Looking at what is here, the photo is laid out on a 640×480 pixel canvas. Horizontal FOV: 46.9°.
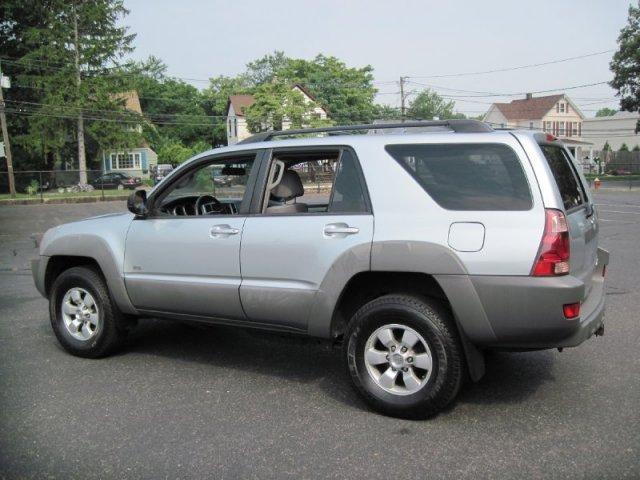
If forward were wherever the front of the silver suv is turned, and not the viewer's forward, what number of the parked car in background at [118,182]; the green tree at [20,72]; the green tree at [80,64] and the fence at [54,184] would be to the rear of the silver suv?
0

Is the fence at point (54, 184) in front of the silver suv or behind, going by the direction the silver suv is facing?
in front

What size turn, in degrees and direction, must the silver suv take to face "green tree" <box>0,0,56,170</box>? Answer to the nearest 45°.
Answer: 0° — it already faces it

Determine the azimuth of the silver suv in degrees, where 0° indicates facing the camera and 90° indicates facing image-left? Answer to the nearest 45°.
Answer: approximately 135°

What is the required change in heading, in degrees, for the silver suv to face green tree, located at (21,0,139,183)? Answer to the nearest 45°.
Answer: approximately 45° to its right

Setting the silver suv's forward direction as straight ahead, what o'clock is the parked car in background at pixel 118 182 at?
The parked car in background is roughly at 1 o'clock from the silver suv.

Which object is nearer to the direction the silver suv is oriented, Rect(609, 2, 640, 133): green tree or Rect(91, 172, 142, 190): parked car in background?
the parked car in background

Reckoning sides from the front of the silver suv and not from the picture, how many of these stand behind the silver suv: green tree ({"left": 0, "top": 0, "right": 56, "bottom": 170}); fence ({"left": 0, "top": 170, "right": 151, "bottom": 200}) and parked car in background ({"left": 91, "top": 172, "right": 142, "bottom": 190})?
0

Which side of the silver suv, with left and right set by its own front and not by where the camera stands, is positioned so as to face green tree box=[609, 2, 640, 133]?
right
